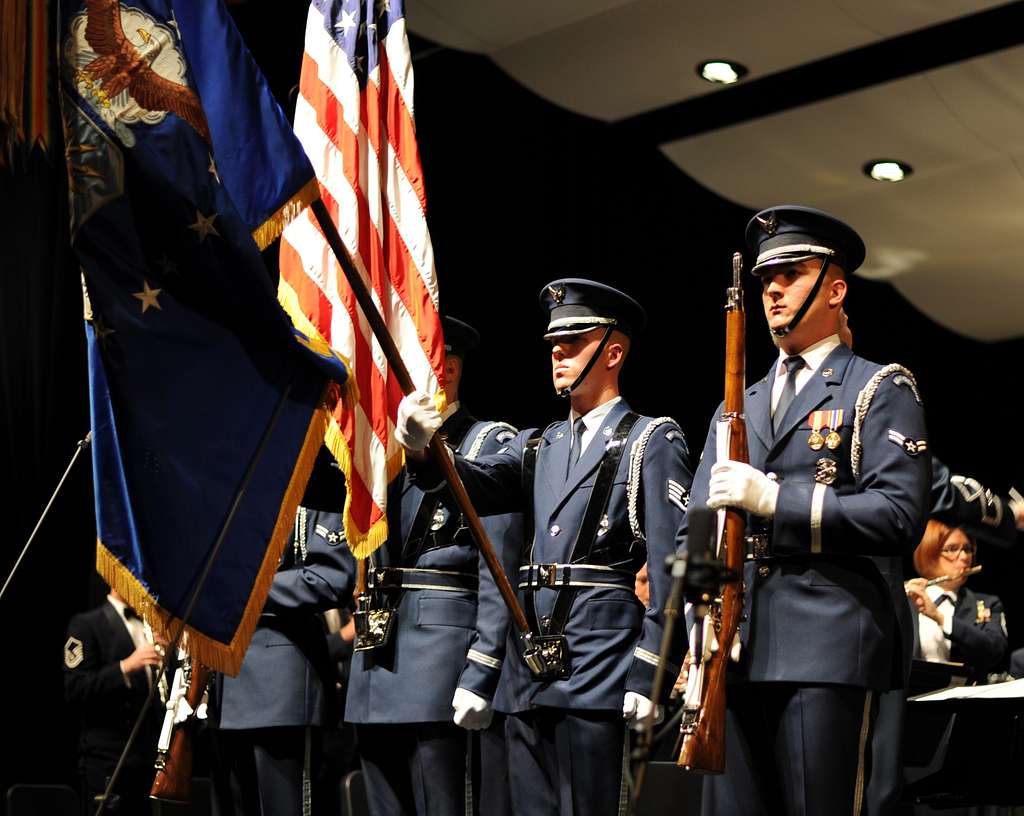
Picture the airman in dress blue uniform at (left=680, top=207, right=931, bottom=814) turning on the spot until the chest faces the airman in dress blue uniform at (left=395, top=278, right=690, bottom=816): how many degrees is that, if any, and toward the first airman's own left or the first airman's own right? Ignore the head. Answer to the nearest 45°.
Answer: approximately 90° to the first airman's own right

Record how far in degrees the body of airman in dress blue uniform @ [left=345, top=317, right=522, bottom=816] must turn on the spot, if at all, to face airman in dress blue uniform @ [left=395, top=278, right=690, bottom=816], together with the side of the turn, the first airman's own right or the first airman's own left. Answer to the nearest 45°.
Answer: approximately 90° to the first airman's own left

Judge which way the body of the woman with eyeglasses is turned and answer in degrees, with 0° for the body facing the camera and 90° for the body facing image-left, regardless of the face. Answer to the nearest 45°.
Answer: approximately 45°

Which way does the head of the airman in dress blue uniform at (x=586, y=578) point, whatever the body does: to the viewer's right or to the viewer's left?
to the viewer's left

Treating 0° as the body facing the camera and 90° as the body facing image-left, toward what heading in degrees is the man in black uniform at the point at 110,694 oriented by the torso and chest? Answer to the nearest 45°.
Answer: approximately 315°

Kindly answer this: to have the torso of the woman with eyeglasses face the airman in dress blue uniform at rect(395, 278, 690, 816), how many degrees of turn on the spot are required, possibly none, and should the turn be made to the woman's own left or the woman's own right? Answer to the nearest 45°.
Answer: approximately 45° to the woman's own left

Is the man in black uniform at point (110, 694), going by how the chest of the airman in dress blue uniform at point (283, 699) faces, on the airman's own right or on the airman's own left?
on the airman's own right
